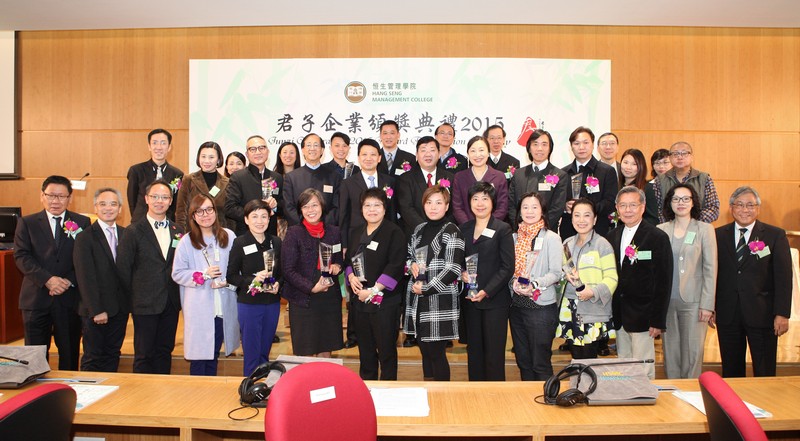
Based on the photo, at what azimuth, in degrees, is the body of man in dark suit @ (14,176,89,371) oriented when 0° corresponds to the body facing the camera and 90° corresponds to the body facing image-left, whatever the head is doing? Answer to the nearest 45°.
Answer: approximately 0°

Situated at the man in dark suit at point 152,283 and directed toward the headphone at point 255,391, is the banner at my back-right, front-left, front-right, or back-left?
back-left

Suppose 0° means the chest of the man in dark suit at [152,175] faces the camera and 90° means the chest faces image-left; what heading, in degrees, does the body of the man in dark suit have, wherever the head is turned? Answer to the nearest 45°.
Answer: approximately 0°
